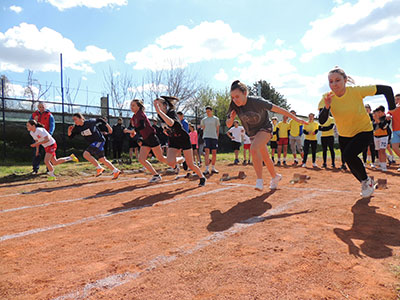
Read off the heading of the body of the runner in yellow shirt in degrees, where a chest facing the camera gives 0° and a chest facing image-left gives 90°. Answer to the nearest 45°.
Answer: approximately 45°
